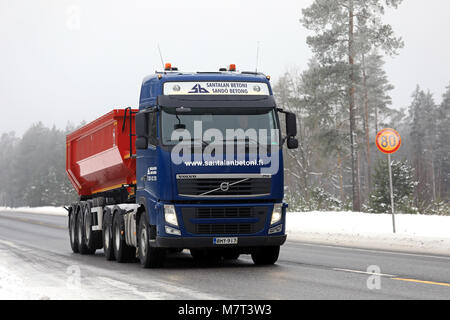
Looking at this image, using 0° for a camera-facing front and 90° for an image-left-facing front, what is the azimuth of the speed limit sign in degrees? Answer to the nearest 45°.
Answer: approximately 0°

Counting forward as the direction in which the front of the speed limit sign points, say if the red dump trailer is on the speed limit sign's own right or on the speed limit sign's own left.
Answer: on the speed limit sign's own right

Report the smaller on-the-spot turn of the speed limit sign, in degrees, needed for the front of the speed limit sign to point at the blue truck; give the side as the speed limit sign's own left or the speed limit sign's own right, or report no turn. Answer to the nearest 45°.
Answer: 0° — it already faces it
